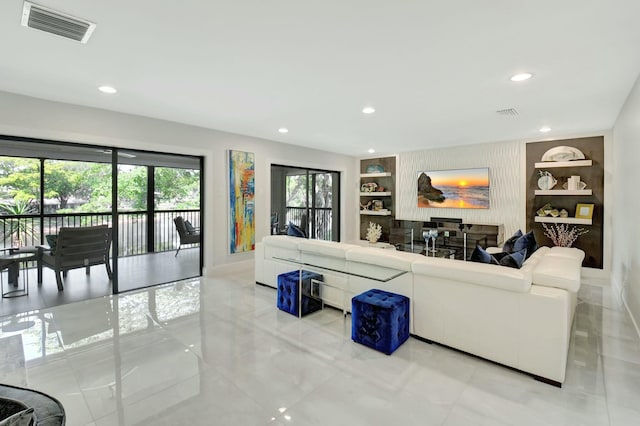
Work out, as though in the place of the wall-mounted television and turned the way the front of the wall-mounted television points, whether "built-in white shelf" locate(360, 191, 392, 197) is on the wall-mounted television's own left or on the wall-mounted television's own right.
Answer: on the wall-mounted television's own right

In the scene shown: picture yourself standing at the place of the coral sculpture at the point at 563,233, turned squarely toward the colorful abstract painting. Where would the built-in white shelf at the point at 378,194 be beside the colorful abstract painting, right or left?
right

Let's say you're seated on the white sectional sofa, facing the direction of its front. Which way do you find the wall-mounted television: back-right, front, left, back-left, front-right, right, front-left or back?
front-left

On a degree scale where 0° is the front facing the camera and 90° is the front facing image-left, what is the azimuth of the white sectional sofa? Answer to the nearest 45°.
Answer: approximately 225°

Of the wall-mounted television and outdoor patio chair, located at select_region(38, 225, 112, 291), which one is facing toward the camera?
the wall-mounted television

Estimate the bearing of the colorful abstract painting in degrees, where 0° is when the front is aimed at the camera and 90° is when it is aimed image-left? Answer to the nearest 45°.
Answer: approximately 315°

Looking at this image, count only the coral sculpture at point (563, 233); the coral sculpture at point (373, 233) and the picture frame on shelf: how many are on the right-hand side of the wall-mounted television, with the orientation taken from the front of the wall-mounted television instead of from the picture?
1

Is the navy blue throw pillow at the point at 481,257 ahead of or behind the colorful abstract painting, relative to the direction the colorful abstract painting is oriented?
ahead

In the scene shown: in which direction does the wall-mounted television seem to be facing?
toward the camera

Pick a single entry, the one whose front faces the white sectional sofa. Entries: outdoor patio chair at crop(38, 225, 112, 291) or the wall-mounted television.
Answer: the wall-mounted television

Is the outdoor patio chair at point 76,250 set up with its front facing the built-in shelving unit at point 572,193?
no

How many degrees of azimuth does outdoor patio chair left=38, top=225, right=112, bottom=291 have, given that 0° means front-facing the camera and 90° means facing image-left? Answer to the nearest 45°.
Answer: approximately 135°

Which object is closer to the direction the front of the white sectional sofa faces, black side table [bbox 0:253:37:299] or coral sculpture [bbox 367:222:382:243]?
the coral sculpture

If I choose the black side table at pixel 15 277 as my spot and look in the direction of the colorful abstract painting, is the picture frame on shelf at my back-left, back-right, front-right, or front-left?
front-right

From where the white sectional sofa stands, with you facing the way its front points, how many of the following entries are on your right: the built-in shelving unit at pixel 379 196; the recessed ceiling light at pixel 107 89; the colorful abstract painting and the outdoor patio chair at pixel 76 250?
0

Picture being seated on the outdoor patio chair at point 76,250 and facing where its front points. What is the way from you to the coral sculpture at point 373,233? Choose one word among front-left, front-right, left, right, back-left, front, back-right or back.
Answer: back-right
